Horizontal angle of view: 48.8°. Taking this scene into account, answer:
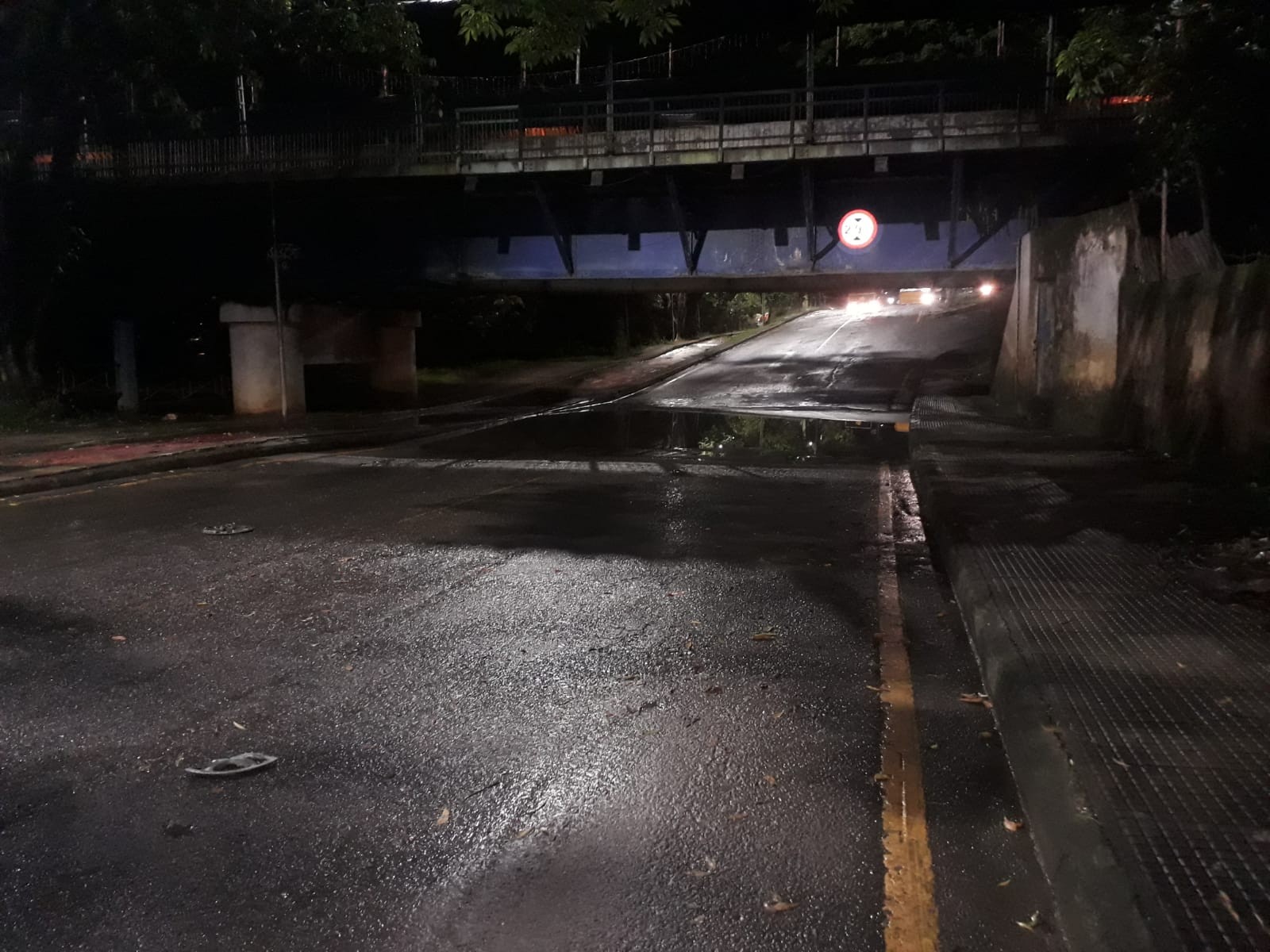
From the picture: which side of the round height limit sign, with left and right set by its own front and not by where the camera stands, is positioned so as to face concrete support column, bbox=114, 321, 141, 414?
right

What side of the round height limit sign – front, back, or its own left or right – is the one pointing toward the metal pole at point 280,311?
right

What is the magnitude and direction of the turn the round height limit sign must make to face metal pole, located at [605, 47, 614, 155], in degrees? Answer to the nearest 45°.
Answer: approximately 90° to its right

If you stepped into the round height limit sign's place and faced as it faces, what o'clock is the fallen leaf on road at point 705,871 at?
The fallen leaf on road is roughly at 12 o'clock from the round height limit sign.

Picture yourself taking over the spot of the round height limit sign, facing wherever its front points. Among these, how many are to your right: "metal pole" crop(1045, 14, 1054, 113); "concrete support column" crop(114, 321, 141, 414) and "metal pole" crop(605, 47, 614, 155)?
2

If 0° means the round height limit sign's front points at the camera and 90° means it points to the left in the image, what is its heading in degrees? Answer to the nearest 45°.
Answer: approximately 0°

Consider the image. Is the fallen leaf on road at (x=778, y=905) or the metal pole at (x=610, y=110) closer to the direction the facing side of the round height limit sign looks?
the fallen leaf on road
